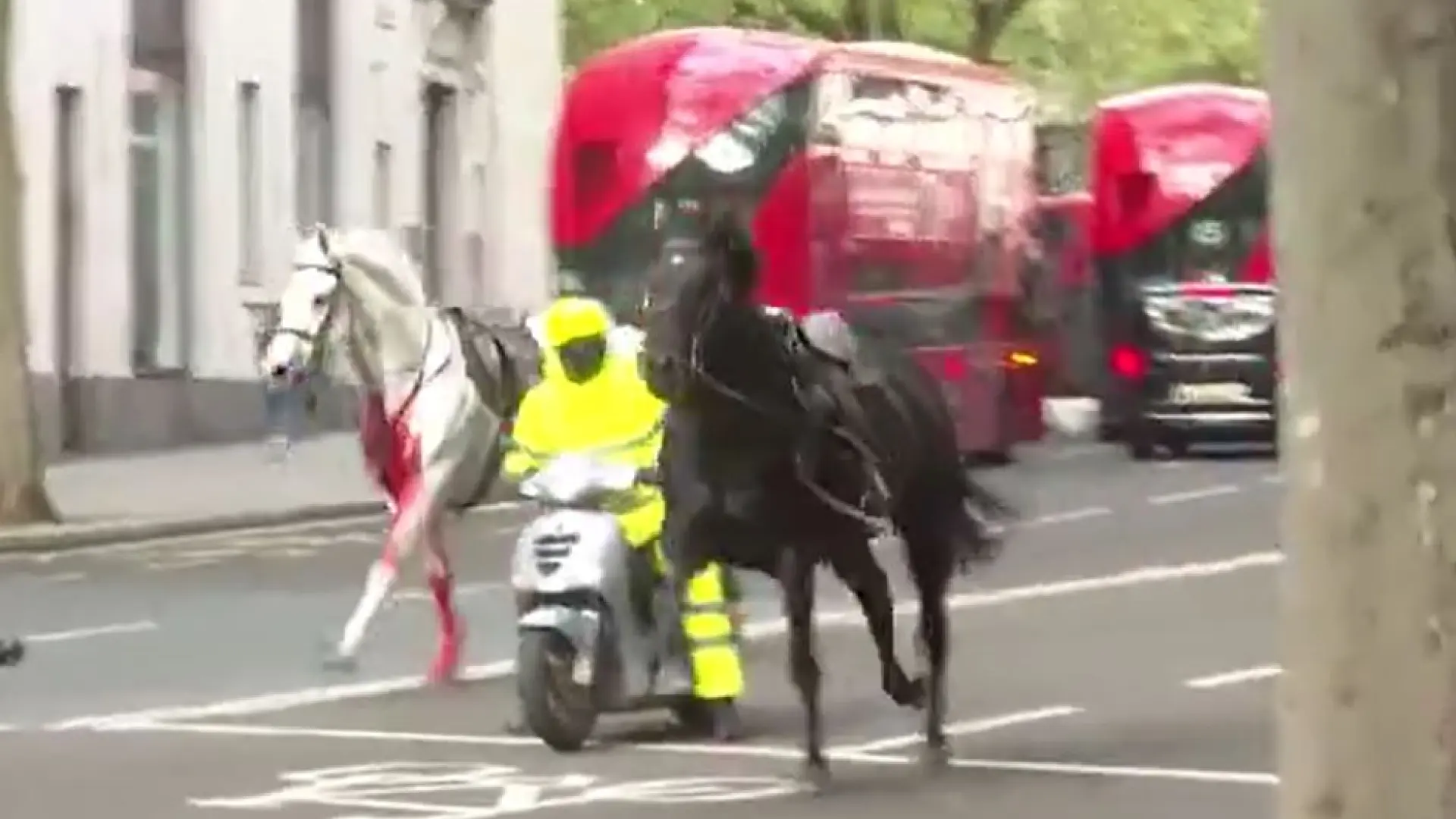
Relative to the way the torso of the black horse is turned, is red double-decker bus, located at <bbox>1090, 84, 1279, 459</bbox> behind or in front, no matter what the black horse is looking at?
behind

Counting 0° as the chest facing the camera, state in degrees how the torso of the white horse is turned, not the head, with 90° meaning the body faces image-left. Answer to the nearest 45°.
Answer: approximately 45°

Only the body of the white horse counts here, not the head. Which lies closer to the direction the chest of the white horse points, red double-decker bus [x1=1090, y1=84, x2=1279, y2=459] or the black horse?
the black horse

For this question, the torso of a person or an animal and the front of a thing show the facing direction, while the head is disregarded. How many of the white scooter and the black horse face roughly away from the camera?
0

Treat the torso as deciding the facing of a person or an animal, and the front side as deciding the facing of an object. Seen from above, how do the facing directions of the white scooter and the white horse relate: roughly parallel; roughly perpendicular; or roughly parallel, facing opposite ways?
roughly parallel

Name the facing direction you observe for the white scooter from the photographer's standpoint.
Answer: facing the viewer and to the left of the viewer

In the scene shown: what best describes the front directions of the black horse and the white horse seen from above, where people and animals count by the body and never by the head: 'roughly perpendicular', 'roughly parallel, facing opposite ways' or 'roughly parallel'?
roughly parallel

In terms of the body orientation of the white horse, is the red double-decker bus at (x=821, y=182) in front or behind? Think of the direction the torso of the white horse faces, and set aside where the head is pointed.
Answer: behind
